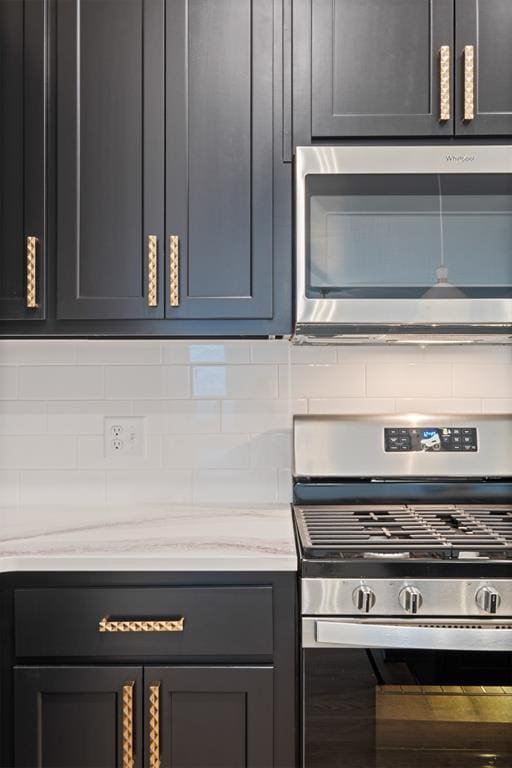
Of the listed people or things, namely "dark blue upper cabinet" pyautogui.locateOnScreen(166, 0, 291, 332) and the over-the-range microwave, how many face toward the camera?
2

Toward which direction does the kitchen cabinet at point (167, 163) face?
toward the camera

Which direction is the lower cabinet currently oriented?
toward the camera
